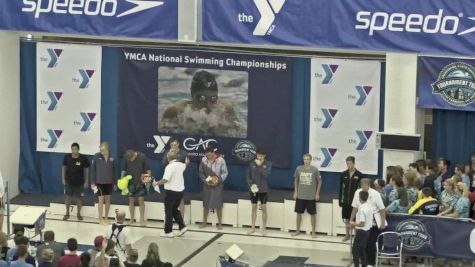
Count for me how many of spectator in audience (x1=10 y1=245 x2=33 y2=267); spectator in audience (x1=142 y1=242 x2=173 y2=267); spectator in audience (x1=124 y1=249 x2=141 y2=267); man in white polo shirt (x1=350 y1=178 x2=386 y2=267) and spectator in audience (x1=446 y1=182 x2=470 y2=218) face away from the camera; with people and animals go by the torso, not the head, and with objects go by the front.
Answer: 3

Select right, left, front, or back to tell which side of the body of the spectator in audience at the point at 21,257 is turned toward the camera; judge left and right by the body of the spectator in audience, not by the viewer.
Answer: back

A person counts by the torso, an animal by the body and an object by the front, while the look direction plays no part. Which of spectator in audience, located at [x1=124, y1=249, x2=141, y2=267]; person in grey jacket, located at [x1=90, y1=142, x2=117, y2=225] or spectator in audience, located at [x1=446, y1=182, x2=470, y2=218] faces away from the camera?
spectator in audience, located at [x1=124, y1=249, x2=141, y2=267]

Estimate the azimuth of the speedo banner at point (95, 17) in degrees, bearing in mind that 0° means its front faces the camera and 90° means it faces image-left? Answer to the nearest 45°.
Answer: approximately 0°

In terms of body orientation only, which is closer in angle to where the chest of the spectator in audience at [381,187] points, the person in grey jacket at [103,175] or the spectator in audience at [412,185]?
the person in grey jacket

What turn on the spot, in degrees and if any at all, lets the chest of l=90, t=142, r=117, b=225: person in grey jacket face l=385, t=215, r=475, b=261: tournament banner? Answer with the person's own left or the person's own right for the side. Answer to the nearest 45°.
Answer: approximately 45° to the person's own left

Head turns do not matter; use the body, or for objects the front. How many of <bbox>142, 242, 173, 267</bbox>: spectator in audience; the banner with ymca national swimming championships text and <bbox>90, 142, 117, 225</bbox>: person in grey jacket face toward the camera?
2

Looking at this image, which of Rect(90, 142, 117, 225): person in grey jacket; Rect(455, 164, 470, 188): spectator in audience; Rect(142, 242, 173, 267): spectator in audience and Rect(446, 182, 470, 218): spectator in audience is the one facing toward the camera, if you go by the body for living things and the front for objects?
the person in grey jacket

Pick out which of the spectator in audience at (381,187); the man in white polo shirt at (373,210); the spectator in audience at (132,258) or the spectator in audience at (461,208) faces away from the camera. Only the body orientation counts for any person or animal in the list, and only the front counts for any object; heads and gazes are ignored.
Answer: the spectator in audience at (132,258)
